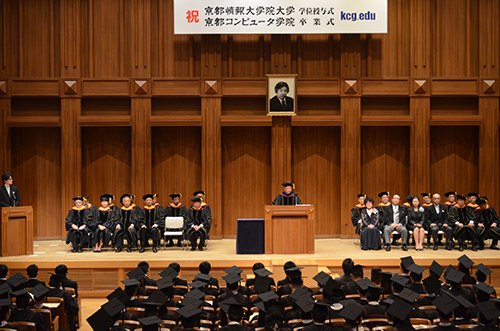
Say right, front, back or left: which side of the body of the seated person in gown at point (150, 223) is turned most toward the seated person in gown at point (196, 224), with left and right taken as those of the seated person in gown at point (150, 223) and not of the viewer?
left

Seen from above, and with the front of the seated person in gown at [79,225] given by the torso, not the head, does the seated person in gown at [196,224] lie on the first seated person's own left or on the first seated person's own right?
on the first seated person's own left

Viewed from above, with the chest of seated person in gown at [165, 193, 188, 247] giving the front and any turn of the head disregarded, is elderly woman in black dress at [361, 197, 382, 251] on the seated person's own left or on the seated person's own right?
on the seated person's own left

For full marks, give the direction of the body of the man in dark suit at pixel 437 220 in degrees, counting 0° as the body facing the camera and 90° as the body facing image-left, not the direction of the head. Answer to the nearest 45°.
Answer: approximately 0°

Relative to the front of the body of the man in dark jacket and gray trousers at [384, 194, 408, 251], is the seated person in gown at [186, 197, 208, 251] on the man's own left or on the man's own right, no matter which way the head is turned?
on the man's own right

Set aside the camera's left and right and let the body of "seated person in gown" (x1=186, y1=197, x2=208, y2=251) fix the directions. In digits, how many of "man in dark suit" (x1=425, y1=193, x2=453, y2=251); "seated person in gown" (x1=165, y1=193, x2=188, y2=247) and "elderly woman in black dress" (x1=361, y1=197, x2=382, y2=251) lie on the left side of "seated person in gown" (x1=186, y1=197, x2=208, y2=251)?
2

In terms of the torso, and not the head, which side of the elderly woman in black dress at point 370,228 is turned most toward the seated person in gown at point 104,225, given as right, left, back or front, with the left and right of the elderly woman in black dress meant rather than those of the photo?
right

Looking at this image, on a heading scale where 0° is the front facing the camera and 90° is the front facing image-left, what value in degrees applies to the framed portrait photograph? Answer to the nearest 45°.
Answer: approximately 0°
